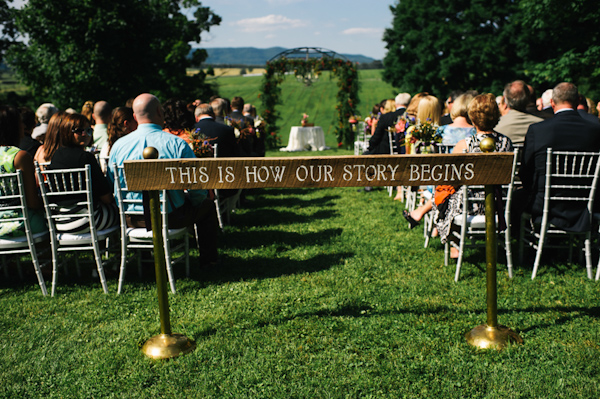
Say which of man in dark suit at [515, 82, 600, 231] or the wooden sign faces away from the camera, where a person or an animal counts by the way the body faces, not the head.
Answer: the man in dark suit

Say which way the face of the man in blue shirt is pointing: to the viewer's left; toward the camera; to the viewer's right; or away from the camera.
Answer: away from the camera

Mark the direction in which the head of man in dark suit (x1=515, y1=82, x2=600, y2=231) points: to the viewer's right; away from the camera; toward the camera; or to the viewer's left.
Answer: away from the camera

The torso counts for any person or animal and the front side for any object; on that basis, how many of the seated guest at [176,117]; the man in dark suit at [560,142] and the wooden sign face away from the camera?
2

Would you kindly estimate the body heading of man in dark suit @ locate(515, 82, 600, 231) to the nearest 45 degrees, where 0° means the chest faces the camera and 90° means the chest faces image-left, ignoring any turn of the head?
approximately 180°

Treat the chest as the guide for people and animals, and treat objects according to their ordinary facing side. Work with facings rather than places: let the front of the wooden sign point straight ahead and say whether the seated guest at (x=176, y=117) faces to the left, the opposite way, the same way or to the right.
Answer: the opposite way

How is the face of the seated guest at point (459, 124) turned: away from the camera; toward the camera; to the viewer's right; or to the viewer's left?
away from the camera

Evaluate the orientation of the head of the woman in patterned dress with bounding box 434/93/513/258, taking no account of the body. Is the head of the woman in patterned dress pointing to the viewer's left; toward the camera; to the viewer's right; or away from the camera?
away from the camera

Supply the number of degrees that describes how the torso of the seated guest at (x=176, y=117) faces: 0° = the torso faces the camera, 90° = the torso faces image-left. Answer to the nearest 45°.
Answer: approximately 180°

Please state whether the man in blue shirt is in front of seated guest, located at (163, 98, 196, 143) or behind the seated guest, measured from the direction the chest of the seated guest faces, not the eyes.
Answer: behind
